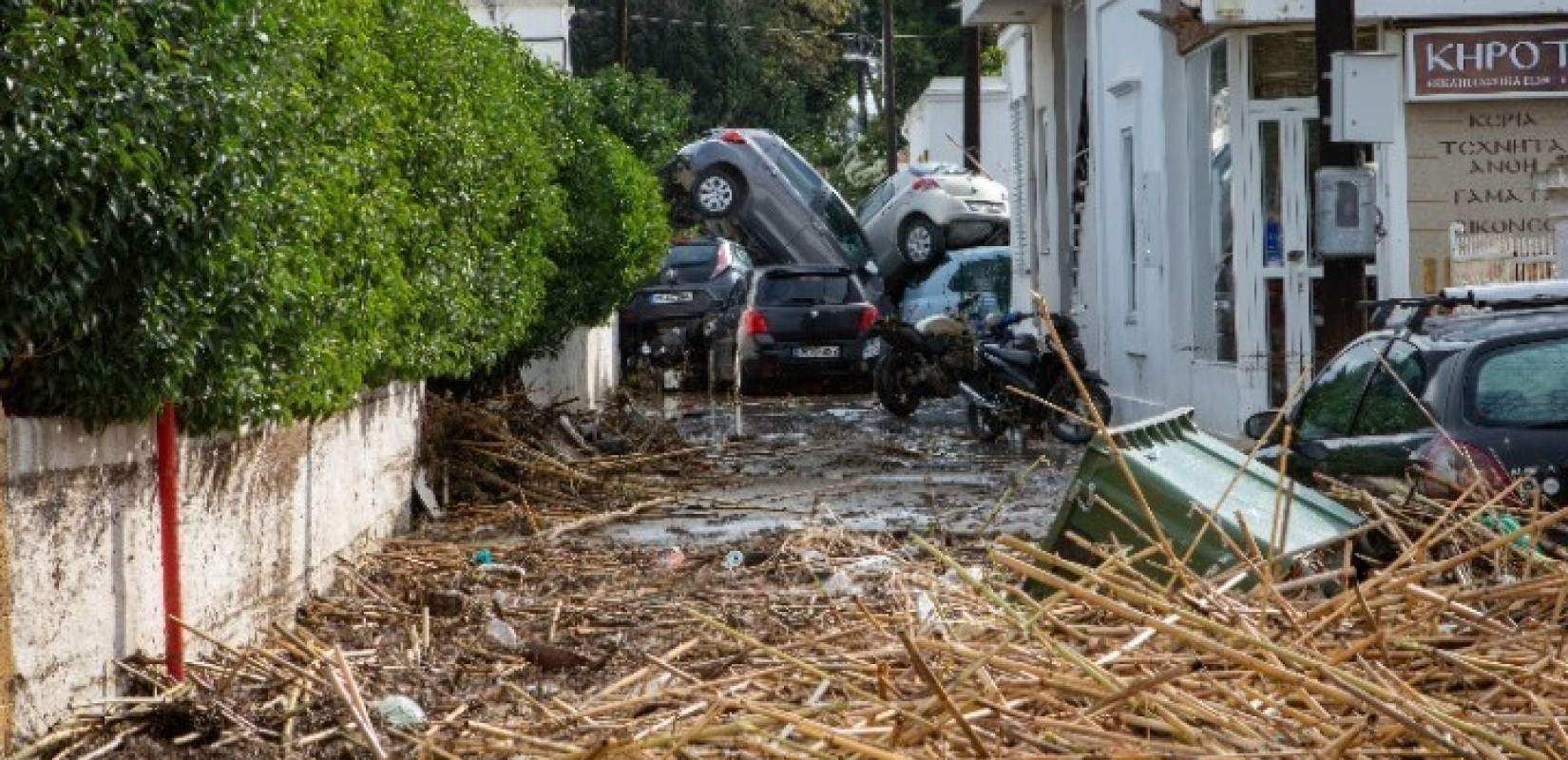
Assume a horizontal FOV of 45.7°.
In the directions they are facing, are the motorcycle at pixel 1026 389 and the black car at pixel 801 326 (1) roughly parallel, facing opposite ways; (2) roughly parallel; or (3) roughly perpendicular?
roughly perpendicular

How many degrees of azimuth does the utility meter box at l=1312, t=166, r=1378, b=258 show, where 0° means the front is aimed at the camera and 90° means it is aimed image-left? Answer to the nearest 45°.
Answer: approximately 0°

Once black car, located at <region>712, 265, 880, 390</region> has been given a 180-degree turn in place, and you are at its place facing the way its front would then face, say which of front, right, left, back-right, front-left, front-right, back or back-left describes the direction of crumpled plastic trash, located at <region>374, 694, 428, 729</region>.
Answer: front

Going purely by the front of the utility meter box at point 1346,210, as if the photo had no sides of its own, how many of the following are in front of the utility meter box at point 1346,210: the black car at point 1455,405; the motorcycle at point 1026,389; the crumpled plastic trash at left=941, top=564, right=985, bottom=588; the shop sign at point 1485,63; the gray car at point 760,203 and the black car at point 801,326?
2

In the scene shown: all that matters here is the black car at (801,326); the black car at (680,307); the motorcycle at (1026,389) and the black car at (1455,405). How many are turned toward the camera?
0

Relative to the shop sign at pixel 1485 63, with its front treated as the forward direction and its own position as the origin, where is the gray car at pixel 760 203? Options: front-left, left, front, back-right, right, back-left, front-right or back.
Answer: back-right

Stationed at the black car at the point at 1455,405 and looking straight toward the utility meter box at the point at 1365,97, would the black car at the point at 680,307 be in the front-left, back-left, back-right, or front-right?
front-left

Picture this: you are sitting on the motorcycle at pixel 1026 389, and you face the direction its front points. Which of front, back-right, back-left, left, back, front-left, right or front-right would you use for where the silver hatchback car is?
left

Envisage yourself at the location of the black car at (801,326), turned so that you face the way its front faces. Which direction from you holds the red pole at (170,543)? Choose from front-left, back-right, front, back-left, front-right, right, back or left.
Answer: back

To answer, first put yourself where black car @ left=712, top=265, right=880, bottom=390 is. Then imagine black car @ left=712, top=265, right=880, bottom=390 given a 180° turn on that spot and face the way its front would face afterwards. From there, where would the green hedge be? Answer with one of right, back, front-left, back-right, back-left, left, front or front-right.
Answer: front

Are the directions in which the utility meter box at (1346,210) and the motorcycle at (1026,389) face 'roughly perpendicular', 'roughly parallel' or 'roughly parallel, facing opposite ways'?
roughly perpendicular

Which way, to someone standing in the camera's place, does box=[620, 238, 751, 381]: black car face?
facing away from the viewer and to the right of the viewer

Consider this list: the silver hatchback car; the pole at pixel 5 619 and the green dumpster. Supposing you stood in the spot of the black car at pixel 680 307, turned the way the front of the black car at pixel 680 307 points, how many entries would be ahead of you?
1

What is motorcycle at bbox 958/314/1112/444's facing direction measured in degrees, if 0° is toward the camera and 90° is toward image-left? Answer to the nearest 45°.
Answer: approximately 270°

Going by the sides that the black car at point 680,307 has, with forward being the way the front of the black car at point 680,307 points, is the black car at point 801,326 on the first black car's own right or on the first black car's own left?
on the first black car's own right
